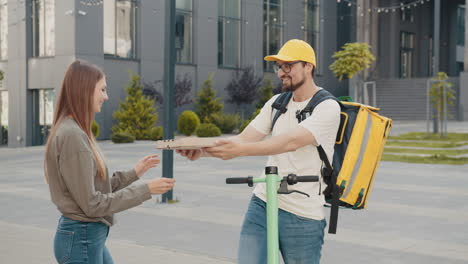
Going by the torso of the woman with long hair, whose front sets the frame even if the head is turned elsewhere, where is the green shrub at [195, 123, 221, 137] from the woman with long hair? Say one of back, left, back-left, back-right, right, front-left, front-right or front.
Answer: left

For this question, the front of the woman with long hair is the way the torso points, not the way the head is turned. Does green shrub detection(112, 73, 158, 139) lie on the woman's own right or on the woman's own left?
on the woman's own left

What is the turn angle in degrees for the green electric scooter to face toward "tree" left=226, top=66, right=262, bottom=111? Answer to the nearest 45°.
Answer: approximately 180°

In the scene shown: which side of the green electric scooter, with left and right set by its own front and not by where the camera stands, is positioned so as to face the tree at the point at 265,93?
back

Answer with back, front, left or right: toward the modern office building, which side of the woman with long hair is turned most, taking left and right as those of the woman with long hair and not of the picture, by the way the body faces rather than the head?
left

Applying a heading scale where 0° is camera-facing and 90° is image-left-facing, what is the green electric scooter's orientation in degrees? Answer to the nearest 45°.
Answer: approximately 0°

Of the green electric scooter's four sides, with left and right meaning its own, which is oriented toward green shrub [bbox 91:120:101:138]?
back

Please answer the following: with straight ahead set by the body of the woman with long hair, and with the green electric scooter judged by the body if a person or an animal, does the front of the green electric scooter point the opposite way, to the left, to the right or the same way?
to the right

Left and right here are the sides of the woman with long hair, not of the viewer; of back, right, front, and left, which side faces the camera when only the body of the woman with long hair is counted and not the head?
right

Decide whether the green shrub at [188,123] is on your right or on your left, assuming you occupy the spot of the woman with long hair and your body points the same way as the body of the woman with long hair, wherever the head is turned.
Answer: on your left

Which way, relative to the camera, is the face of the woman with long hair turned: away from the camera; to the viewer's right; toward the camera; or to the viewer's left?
to the viewer's right

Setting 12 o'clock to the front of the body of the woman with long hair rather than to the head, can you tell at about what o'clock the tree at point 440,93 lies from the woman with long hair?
The tree is roughly at 10 o'clock from the woman with long hair.

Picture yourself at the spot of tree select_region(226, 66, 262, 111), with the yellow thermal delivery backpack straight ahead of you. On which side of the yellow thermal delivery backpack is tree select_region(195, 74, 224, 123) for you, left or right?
right

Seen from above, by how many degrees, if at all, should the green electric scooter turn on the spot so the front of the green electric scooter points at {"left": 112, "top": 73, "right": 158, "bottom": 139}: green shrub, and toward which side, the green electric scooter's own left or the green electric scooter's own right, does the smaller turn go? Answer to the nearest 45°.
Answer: approximately 180°

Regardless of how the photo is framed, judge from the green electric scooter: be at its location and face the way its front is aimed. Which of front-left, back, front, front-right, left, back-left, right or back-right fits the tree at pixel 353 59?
back
